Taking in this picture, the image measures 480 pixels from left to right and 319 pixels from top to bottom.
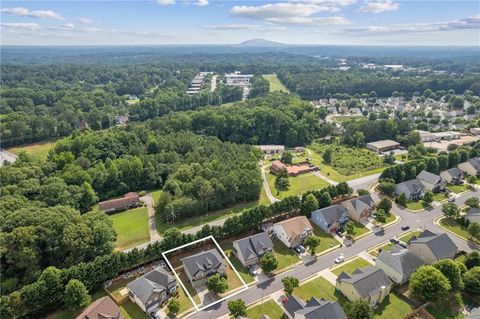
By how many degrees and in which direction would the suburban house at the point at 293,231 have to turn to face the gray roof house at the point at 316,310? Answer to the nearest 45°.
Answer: approximately 45° to its right

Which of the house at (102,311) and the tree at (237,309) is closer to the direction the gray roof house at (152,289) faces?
the tree

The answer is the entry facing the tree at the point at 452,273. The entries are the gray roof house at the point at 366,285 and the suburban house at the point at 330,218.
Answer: the suburban house

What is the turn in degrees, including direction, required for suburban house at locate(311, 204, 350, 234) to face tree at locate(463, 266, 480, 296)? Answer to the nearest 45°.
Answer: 0° — it already faces it

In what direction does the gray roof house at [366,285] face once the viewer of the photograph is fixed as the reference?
facing away from the viewer and to the left of the viewer

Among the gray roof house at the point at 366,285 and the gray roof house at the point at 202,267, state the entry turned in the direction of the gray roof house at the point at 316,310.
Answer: the gray roof house at the point at 202,267

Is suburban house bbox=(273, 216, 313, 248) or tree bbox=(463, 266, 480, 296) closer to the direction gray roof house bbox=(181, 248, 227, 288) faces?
the tree

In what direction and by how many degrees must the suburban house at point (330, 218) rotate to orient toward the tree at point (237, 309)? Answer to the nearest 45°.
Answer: approximately 45° to its right

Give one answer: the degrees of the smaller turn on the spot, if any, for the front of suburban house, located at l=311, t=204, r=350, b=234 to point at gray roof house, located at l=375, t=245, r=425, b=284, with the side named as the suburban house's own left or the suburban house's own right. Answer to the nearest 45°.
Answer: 0° — it already faces it

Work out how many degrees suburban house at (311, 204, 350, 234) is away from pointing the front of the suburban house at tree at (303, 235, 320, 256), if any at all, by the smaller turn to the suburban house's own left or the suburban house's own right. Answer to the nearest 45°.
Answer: approximately 45° to the suburban house's own right

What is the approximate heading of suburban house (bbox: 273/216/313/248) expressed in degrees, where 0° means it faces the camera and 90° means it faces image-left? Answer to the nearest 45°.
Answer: approximately 315°
